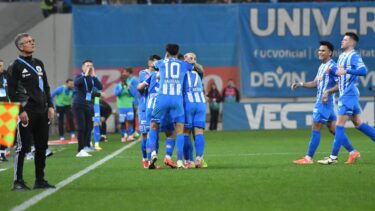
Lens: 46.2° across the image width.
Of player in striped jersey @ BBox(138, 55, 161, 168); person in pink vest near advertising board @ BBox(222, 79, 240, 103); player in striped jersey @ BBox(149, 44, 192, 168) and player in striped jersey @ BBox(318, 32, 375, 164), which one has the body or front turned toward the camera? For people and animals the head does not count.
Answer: the person in pink vest near advertising board

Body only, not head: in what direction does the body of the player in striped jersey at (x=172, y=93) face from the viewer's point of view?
away from the camera

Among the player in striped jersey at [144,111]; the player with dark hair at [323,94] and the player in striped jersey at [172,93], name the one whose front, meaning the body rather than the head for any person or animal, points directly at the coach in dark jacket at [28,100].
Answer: the player with dark hair

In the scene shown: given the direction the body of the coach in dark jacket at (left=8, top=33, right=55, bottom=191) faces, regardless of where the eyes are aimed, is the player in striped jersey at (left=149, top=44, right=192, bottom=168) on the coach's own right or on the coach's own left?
on the coach's own left

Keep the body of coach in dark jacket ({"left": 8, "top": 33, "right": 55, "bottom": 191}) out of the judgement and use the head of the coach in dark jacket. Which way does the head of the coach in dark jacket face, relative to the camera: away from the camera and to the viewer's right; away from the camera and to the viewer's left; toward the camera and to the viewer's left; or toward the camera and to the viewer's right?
toward the camera and to the viewer's right

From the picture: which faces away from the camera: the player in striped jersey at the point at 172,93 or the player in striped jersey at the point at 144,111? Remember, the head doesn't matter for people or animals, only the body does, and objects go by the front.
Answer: the player in striped jersey at the point at 172,93

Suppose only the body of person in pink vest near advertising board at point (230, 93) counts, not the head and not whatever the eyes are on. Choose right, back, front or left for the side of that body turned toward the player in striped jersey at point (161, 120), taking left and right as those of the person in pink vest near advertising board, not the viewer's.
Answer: front

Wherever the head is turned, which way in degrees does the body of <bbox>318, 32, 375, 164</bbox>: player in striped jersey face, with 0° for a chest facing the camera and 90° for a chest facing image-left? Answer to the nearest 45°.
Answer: approximately 90°

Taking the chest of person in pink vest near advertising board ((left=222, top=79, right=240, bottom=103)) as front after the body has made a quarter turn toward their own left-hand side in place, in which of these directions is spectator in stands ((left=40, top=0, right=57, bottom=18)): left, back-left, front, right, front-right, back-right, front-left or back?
back

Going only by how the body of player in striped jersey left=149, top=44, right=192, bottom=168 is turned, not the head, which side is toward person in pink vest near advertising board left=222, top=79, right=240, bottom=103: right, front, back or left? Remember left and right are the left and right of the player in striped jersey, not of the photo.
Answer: front
